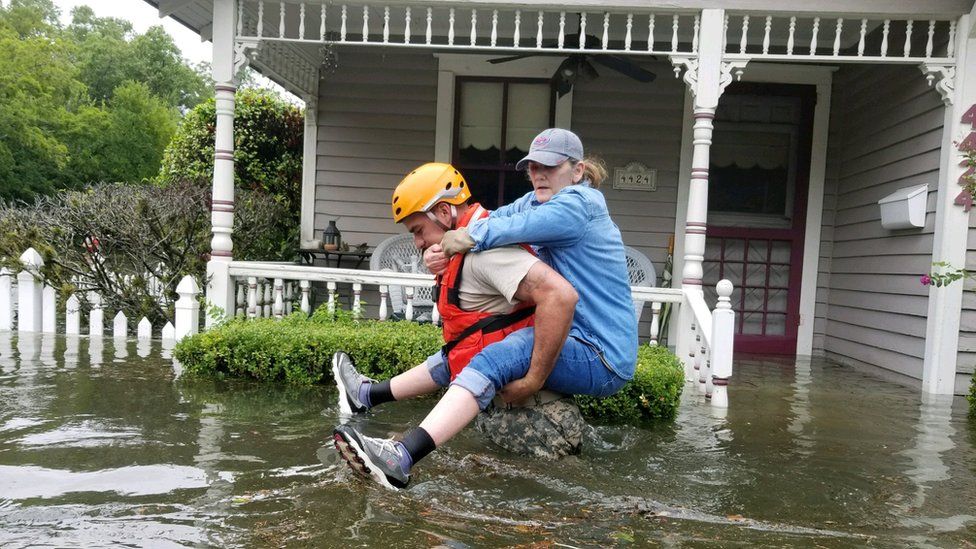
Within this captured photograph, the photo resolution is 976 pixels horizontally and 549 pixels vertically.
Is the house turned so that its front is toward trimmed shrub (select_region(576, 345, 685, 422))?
yes

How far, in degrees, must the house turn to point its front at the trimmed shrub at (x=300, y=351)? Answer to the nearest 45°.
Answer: approximately 45° to its right

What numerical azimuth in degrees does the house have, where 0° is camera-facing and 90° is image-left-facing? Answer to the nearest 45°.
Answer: approximately 0°

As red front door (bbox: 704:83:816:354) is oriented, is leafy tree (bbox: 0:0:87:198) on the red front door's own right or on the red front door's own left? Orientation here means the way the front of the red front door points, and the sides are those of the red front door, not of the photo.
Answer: on the red front door's own right

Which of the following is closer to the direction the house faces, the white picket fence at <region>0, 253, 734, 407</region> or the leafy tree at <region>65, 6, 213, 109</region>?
the white picket fence

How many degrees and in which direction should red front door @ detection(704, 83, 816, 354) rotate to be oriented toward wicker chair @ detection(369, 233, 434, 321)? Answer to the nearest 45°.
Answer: approximately 45° to its right

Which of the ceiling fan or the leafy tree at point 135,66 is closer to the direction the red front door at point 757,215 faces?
the ceiling fan

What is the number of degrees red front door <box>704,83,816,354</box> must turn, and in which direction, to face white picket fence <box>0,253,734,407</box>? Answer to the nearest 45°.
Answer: approximately 45° to its right

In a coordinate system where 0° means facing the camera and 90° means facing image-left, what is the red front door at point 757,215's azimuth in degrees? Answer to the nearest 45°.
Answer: approximately 0°

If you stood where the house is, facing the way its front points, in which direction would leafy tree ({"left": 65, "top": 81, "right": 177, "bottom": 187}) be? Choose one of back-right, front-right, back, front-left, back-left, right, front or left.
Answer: back-right

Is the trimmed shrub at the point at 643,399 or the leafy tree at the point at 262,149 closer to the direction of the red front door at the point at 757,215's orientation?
the trimmed shrub

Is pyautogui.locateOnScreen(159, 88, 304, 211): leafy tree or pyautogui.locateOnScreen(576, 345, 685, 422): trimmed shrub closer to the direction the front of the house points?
the trimmed shrub
